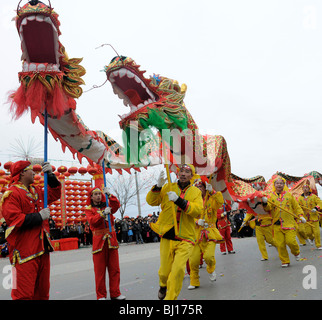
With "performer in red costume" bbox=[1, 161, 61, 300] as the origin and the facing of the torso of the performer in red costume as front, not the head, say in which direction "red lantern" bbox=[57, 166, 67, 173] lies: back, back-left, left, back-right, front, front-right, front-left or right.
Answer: back-left

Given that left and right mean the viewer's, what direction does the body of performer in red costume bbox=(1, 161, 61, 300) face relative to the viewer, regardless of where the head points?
facing the viewer and to the right of the viewer

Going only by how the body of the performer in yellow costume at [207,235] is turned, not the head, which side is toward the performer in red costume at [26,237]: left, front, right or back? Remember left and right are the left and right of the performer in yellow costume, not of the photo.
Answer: front

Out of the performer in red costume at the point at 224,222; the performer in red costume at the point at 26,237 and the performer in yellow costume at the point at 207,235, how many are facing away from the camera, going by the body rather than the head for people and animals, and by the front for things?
0

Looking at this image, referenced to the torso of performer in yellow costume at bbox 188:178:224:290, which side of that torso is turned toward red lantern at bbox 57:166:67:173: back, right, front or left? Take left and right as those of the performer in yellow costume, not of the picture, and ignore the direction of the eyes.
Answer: right

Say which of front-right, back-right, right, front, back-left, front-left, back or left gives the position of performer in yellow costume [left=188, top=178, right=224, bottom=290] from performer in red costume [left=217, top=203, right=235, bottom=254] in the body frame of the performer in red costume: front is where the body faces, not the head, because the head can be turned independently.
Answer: front-left

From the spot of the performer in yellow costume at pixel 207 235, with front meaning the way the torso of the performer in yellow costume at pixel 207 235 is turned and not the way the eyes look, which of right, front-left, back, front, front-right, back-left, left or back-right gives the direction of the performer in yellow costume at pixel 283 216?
back

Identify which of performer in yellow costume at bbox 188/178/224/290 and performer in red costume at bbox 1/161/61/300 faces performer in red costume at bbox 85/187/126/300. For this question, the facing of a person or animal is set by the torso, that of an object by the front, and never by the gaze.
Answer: the performer in yellow costume

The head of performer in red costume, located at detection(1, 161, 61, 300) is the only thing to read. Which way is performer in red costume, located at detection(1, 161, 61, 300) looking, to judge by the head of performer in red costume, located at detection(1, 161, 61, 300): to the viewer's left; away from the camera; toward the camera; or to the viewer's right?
to the viewer's right

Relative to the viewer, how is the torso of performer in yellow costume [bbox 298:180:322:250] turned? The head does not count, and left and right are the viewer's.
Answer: facing the viewer and to the left of the viewer

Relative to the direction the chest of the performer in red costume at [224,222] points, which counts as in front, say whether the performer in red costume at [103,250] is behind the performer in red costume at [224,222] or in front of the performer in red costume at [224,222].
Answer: in front

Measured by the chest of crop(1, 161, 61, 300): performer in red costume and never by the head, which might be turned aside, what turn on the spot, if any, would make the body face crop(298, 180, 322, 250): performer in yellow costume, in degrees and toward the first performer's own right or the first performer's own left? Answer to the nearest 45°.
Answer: approximately 90° to the first performer's own left
